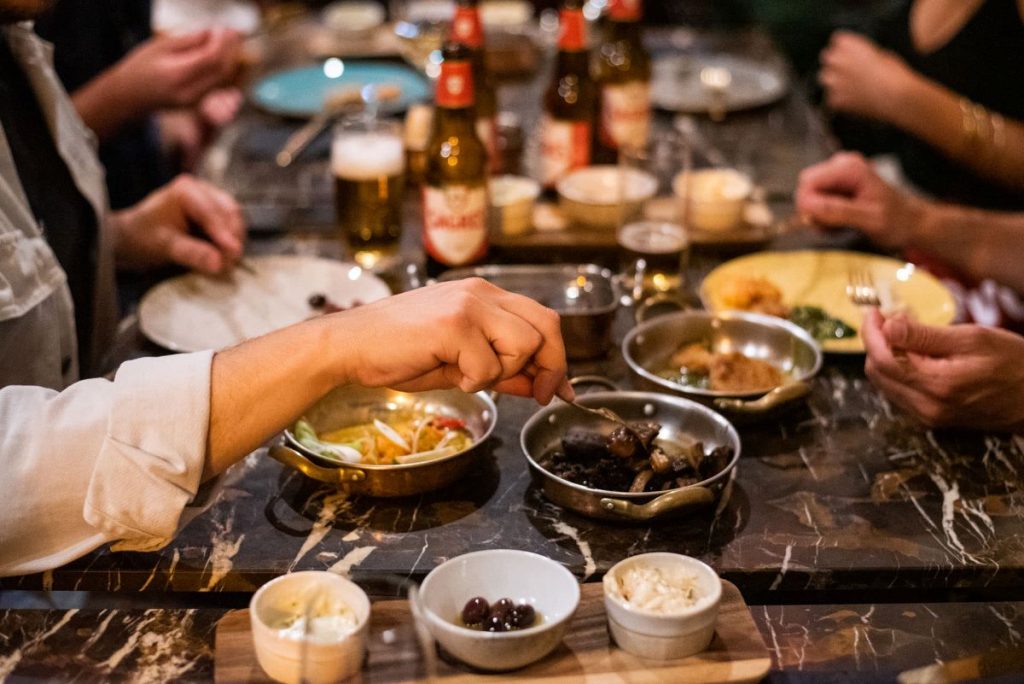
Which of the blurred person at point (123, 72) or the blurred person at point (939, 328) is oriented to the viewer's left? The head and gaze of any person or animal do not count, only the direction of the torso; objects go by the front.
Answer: the blurred person at point (939, 328)

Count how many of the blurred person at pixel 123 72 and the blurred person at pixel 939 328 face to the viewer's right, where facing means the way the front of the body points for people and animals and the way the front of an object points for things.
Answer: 1

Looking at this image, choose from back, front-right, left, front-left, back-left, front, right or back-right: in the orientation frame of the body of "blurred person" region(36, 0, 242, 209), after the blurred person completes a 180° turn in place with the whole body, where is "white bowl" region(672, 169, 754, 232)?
back-left

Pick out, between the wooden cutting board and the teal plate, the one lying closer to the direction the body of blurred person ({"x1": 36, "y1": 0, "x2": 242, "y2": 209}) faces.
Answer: the teal plate

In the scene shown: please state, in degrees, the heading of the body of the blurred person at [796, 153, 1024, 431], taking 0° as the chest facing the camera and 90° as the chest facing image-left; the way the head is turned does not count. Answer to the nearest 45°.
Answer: approximately 90°

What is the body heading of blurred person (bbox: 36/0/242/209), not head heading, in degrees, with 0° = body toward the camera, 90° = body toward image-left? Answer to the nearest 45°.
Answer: approximately 270°

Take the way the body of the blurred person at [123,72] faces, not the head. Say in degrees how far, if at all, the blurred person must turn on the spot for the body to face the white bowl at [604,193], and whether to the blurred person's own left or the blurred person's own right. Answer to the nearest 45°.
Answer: approximately 45° to the blurred person's own right

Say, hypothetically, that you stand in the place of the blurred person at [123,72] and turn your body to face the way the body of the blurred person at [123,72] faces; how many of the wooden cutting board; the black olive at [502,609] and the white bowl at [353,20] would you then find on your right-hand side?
2

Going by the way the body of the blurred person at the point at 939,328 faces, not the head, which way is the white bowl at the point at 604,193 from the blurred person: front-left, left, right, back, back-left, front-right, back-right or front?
front

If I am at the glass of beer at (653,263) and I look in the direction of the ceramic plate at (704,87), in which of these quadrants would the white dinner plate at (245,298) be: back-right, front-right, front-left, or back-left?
back-left

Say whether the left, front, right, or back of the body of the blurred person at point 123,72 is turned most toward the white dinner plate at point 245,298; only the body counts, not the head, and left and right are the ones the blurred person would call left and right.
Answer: right

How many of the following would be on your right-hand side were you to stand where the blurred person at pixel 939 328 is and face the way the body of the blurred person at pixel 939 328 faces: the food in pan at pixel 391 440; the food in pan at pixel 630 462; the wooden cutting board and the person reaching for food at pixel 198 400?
0

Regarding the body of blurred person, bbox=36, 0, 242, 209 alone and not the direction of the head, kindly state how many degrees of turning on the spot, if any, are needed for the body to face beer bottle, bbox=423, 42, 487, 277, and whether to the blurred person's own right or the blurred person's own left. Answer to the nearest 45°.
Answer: approximately 45° to the blurred person's own right

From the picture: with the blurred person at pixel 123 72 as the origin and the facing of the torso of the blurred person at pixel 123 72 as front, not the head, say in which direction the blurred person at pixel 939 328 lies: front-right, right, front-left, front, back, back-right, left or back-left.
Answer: front-right

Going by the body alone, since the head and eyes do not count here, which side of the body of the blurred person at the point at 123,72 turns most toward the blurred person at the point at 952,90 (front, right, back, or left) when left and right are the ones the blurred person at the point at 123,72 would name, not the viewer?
front

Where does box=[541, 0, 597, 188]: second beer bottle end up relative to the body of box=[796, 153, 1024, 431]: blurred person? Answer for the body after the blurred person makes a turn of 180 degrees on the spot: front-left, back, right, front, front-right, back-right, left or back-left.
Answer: back

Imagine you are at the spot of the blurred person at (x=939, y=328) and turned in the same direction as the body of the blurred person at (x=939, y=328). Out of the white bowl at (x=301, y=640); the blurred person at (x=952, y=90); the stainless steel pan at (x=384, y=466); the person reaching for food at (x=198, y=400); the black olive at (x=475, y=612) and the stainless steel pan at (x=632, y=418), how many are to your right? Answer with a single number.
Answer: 1

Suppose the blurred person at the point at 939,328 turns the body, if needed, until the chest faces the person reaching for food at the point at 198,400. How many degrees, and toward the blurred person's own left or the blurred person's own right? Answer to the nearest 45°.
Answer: approximately 45° to the blurred person's own left
